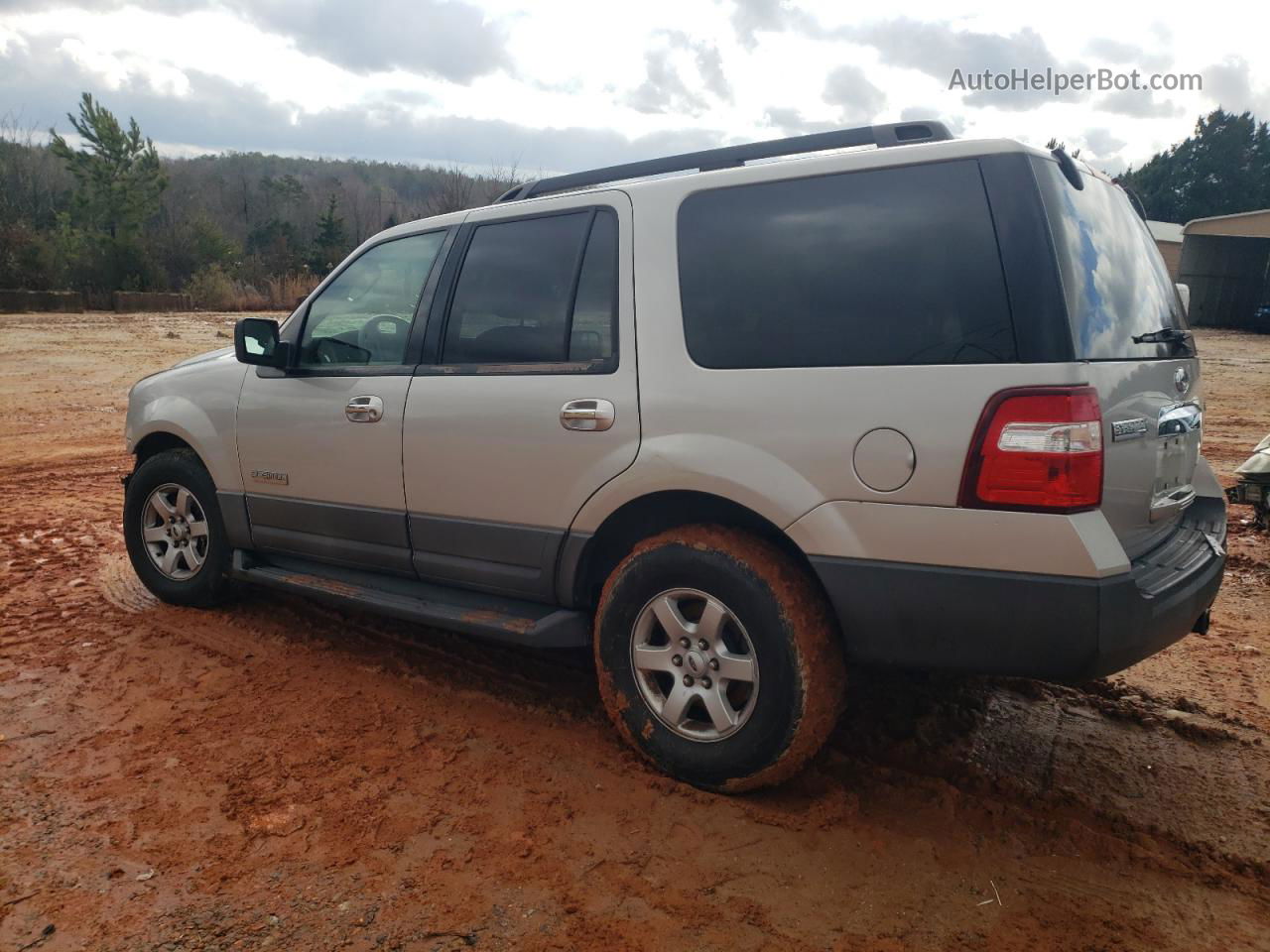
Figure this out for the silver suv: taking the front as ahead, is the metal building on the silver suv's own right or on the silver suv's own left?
on the silver suv's own right

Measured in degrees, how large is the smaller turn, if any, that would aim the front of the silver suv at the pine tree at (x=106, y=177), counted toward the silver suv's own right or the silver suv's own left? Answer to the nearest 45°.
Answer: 0° — it already faces it

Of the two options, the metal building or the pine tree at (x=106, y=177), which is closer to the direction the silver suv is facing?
the pine tree

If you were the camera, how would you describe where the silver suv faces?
facing away from the viewer and to the left of the viewer
